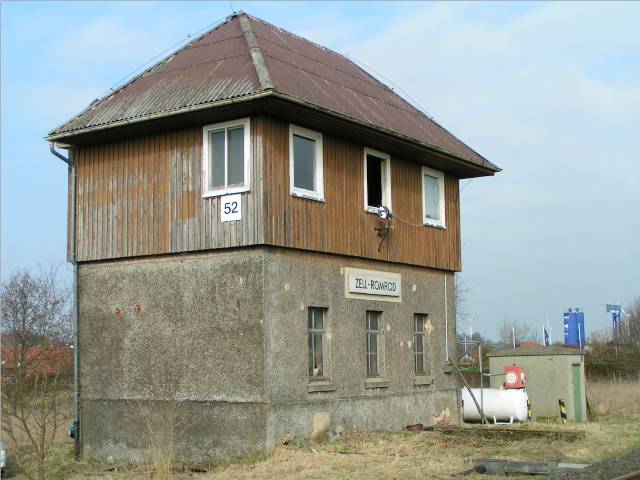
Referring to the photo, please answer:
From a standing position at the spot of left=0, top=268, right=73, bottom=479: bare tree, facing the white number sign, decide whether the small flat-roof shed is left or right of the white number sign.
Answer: left

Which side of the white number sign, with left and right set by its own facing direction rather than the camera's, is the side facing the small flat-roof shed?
back

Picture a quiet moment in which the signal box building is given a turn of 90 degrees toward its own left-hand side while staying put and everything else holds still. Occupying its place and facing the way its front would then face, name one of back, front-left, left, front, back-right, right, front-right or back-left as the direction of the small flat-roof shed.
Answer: front

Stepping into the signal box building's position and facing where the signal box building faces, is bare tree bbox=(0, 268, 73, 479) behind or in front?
behind

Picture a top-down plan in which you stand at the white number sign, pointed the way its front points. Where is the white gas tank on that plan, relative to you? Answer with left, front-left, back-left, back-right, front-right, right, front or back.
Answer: back

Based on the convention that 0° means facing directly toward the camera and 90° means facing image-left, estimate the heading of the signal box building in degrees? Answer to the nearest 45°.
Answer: approximately 315°

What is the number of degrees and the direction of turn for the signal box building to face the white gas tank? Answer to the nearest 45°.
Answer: approximately 90° to its left

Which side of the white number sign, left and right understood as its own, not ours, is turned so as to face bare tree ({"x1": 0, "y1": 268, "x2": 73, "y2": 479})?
right
